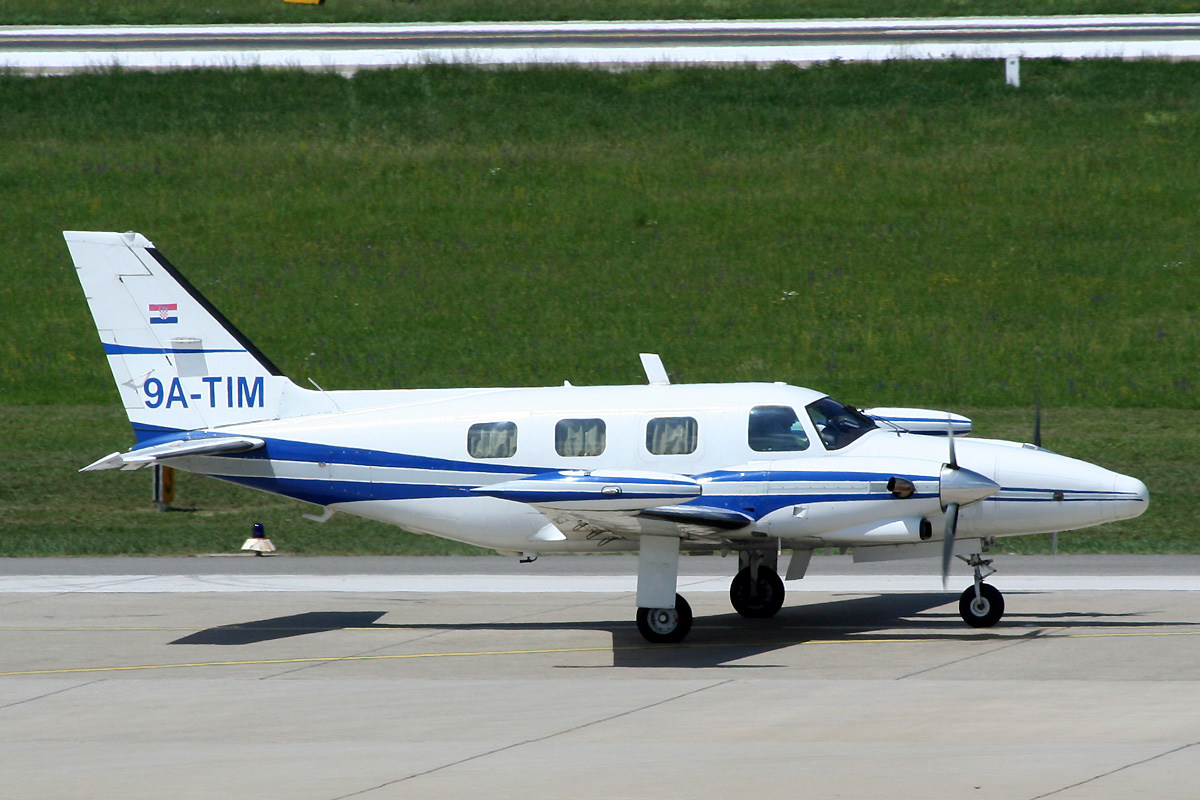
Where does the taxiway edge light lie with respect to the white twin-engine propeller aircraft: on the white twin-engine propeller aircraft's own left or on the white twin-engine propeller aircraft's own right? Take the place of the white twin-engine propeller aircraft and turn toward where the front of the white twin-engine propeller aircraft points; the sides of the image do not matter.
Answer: on the white twin-engine propeller aircraft's own left

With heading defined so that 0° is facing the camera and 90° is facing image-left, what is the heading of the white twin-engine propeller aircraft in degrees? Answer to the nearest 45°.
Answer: approximately 270°
